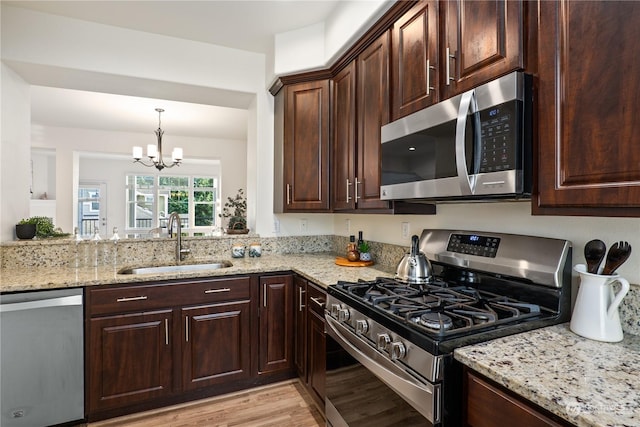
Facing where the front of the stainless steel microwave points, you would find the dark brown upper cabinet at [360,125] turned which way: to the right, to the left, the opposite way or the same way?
the same way

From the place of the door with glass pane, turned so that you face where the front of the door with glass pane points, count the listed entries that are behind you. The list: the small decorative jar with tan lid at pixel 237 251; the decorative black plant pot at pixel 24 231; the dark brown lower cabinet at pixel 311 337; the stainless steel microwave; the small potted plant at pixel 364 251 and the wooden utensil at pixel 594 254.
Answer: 0

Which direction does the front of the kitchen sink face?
toward the camera

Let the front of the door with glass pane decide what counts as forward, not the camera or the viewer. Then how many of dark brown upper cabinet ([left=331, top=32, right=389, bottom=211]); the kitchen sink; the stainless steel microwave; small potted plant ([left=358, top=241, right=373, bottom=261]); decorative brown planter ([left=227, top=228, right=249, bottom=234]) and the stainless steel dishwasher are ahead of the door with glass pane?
6

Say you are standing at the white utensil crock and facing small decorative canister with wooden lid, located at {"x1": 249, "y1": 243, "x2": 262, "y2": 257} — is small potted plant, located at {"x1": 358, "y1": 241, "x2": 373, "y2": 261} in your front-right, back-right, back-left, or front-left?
front-right

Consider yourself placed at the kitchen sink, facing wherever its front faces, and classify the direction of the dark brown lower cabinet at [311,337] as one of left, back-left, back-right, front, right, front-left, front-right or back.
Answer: front-left

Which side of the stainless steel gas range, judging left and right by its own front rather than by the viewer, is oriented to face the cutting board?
right

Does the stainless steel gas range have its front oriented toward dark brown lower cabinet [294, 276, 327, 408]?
no

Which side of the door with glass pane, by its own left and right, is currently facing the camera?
front

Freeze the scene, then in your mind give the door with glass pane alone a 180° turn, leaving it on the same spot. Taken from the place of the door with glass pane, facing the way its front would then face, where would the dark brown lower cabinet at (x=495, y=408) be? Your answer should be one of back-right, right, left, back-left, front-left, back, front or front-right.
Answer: back

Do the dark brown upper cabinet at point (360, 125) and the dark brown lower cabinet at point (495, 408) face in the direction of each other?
no

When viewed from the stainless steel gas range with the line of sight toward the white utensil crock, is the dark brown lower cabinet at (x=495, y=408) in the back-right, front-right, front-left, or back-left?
front-right

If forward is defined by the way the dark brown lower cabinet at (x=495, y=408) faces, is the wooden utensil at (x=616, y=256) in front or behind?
behind

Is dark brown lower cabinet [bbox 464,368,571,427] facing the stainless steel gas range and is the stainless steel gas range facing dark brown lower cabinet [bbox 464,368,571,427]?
no

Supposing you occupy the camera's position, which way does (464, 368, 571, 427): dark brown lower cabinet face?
facing the viewer and to the left of the viewer

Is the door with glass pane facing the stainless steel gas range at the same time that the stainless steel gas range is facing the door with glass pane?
no

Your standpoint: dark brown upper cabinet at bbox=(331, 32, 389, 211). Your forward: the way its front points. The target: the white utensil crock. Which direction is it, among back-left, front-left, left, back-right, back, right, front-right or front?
left

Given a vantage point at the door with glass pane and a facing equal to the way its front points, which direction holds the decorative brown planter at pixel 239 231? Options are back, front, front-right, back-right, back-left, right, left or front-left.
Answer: front

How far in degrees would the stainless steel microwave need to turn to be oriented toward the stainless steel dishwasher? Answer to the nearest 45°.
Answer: approximately 45° to its right

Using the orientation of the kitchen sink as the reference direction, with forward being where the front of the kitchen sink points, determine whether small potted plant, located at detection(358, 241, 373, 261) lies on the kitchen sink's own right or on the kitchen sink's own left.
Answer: on the kitchen sink's own left

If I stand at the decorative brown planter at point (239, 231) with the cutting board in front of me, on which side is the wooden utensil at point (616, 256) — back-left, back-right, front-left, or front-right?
front-right
